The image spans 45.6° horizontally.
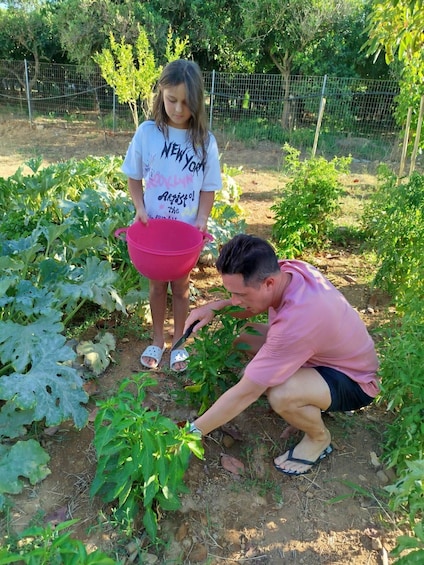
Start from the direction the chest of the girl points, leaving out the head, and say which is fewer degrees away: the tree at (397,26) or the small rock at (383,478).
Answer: the small rock

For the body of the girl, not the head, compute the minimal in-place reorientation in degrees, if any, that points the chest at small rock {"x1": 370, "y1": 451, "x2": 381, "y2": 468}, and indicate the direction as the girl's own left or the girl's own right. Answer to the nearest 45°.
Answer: approximately 45° to the girl's own left

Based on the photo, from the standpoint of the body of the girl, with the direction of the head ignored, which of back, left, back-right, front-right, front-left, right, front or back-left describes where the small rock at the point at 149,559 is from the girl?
front

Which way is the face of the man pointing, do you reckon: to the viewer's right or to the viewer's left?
to the viewer's left

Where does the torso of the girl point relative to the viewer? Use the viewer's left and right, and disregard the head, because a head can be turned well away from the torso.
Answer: facing the viewer

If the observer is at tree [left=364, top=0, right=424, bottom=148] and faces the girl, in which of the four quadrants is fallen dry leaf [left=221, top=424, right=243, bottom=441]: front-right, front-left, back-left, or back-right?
front-left

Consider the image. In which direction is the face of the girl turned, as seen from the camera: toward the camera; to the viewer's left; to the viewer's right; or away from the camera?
toward the camera

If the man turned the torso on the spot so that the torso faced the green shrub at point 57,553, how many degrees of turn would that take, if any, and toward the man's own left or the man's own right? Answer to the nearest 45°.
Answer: approximately 45° to the man's own left

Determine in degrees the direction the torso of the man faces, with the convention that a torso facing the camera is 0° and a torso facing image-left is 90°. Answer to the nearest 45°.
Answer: approximately 90°

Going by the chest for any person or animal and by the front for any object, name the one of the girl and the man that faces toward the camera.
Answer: the girl

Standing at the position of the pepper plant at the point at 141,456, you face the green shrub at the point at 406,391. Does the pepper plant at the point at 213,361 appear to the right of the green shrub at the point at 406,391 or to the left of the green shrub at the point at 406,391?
left

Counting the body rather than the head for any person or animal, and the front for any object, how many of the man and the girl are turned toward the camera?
1

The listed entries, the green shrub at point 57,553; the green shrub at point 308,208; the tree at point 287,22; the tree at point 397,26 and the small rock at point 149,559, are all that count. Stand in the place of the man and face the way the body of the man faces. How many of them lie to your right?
3

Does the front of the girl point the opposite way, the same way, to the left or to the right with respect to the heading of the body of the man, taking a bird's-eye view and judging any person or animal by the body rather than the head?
to the left

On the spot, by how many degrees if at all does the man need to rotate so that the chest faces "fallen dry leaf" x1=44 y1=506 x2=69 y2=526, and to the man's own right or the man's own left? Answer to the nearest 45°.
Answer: approximately 45° to the man's own left

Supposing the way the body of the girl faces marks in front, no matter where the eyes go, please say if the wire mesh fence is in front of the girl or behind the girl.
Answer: behind

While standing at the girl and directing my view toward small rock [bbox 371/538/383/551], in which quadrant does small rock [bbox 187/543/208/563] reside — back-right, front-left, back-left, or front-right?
front-right

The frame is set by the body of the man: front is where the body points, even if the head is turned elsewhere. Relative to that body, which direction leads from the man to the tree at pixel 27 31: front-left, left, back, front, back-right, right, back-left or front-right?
front-right

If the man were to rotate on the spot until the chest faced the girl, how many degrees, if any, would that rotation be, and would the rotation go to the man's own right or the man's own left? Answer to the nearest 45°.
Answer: approximately 45° to the man's own right

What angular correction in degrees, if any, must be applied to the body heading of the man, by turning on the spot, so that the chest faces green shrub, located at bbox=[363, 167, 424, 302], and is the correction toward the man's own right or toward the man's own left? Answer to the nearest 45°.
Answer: approximately 90° to the man's own right
